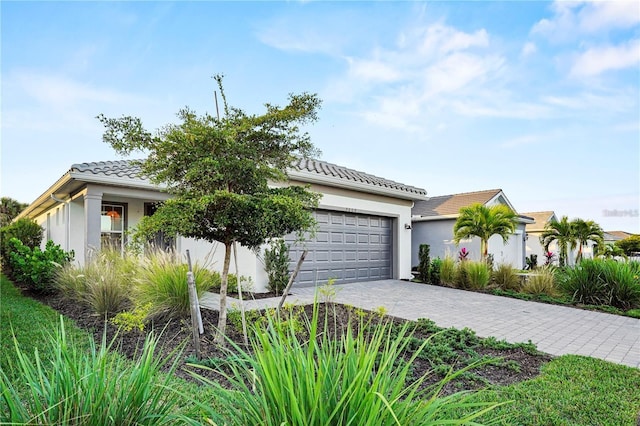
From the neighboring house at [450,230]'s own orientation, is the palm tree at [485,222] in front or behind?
in front

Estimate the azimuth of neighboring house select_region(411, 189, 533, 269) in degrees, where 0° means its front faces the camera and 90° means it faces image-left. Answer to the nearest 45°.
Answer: approximately 315°

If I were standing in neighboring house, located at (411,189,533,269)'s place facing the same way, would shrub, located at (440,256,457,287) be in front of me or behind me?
in front

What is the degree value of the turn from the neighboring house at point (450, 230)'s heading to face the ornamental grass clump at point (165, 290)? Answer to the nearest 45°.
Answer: approximately 45° to its right

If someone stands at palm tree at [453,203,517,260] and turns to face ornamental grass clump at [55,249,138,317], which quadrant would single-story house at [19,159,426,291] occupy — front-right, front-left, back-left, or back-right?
front-right

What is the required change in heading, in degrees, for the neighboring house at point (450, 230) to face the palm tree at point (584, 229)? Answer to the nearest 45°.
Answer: approximately 45° to its left

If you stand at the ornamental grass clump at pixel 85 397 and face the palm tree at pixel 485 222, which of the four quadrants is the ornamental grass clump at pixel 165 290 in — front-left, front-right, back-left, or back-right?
front-left

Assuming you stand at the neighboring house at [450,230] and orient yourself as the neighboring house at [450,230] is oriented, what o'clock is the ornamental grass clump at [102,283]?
The ornamental grass clump is roughly at 2 o'clock from the neighboring house.

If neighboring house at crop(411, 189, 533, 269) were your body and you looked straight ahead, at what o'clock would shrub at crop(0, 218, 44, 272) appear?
The shrub is roughly at 3 o'clock from the neighboring house.
